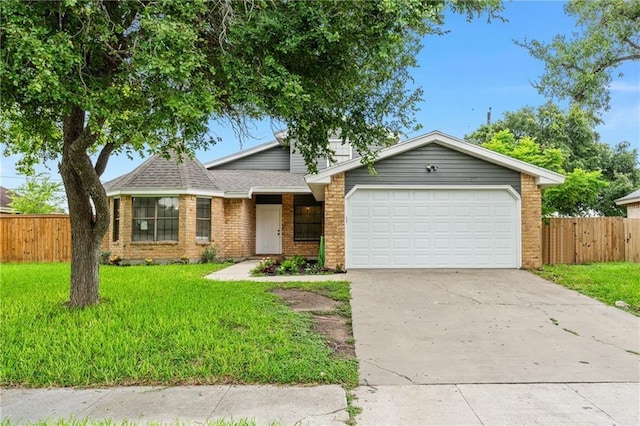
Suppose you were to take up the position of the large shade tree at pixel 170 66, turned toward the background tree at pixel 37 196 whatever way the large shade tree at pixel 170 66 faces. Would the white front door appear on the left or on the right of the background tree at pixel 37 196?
right

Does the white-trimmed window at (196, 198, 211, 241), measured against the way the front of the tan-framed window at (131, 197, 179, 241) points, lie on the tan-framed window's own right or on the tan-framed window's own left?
on the tan-framed window's own left

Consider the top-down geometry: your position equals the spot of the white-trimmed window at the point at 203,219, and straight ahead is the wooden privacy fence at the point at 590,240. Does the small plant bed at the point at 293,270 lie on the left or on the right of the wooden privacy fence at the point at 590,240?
right

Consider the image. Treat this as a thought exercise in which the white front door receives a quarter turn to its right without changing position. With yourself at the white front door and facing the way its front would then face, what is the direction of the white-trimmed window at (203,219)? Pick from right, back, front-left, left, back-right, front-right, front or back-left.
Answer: front-left

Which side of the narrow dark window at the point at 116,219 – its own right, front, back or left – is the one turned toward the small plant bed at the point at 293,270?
left

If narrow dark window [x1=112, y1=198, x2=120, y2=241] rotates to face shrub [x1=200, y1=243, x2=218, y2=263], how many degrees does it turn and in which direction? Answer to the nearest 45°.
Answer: approximately 90° to its left

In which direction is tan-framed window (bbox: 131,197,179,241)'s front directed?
toward the camera

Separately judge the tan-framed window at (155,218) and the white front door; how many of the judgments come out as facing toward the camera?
2

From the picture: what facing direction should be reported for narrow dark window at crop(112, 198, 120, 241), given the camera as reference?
facing the viewer and to the left of the viewer

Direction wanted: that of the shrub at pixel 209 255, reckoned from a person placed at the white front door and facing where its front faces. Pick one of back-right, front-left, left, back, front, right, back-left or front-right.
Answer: front-right

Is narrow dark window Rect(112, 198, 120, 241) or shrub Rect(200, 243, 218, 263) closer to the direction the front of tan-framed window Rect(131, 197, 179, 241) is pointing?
the shrub

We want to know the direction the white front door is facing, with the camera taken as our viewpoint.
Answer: facing the viewer

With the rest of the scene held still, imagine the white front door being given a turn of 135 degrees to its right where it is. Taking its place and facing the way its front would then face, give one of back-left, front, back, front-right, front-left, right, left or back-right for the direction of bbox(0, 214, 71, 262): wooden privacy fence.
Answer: front-left
